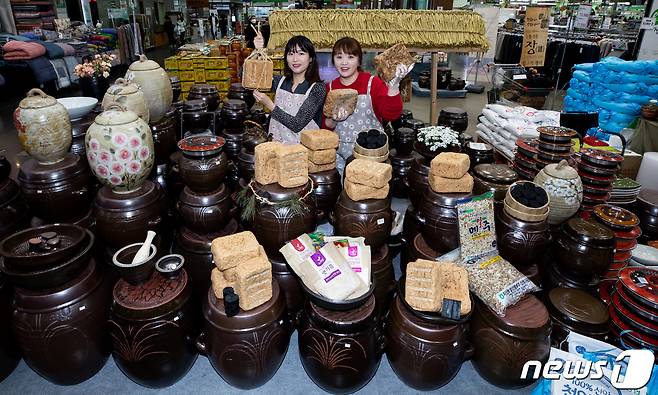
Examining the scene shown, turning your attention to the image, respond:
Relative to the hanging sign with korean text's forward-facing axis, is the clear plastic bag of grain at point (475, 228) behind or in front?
in front

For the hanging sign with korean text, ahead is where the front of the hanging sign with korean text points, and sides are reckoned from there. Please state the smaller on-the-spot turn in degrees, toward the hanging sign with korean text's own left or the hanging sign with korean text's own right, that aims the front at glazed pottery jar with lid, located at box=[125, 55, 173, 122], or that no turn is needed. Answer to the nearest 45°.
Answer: approximately 45° to the hanging sign with korean text's own right

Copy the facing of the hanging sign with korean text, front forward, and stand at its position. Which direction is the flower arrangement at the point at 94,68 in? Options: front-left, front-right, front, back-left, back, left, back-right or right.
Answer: front-right

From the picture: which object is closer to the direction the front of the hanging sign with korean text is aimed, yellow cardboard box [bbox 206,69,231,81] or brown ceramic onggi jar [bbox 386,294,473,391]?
the brown ceramic onggi jar

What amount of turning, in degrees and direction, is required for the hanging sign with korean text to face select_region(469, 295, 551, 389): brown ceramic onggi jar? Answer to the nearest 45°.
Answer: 0° — it already faces it

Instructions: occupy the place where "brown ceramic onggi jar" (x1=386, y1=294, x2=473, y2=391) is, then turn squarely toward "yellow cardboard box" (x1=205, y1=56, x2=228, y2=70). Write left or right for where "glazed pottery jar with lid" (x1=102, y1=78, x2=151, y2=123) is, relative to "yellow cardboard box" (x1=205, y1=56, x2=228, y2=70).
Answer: left

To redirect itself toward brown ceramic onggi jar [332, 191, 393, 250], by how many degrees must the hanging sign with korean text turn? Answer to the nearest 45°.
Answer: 0° — it already faces it

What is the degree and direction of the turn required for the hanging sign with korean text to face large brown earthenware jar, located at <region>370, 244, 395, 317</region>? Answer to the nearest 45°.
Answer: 0° — it already faces it

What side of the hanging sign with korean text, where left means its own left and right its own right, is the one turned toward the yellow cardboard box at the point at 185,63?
right

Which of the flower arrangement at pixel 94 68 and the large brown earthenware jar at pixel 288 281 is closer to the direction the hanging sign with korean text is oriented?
the large brown earthenware jar

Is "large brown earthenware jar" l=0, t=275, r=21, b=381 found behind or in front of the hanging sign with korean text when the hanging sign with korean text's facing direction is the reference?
in front

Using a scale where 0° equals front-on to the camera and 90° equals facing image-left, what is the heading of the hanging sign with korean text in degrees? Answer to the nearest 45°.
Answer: approximately 0°

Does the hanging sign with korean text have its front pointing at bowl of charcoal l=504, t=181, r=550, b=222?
yes

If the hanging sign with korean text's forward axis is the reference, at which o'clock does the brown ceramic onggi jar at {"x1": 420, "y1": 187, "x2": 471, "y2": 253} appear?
The brown ceramic onggi jar is roughly at 12 o'clock from the hanging sign with korean text.
